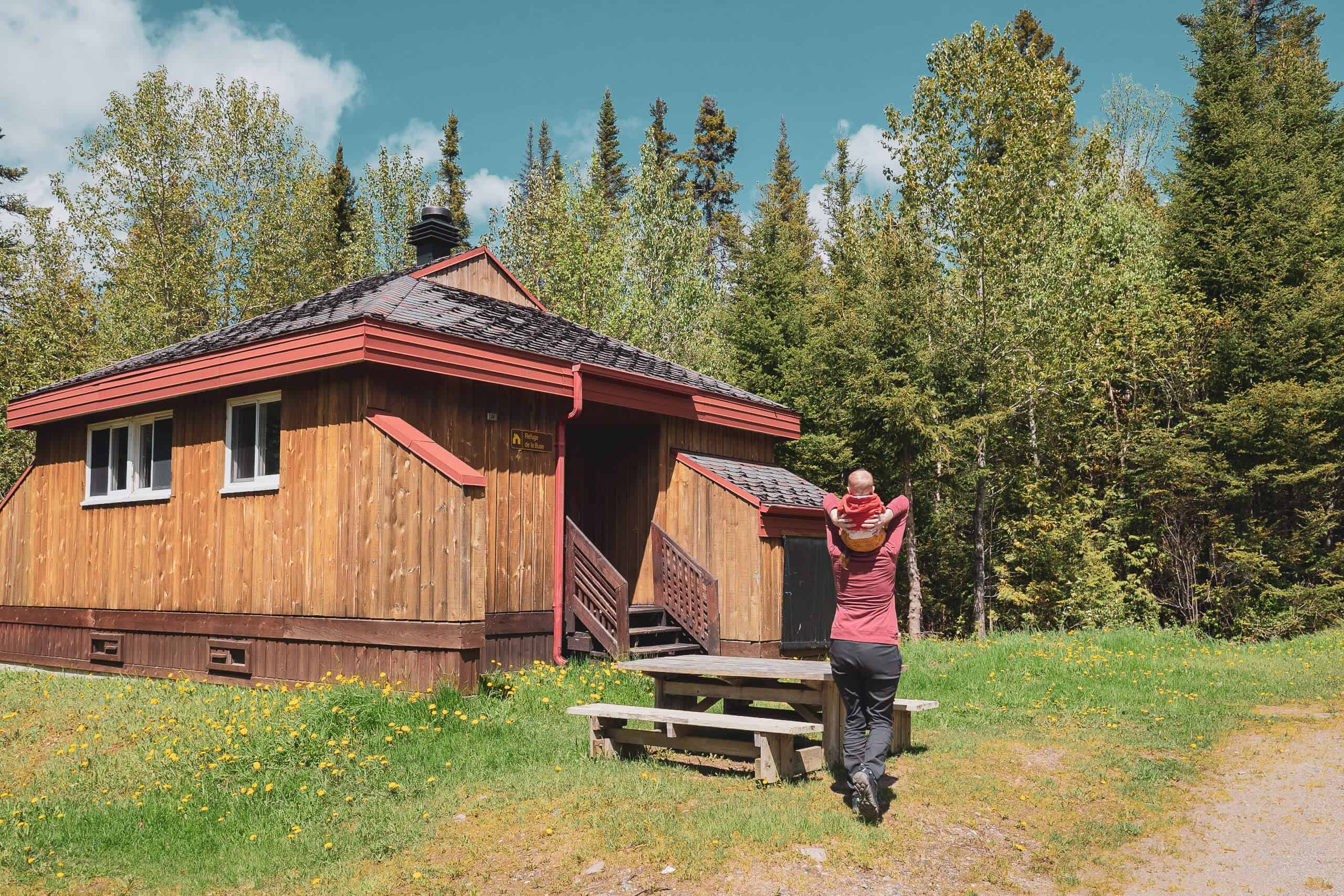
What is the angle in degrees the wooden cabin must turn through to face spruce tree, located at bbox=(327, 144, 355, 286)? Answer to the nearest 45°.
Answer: approximately 135° to its left

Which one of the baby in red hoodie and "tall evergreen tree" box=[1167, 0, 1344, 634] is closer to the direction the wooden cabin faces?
the baby in red hoodie

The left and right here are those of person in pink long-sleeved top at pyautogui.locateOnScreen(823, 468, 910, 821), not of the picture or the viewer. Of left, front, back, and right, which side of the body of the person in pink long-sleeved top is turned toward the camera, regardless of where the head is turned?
back

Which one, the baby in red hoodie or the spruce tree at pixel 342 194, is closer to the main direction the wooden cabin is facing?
the baby in red hoodie

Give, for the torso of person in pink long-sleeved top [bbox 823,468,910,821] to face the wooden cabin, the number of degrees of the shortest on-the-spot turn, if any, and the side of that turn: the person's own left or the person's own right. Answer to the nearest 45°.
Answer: approximately 45° to the person's own left

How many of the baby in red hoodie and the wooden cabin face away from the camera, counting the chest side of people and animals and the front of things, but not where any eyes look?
1

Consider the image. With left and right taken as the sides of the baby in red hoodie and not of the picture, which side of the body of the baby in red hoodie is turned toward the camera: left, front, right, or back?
back

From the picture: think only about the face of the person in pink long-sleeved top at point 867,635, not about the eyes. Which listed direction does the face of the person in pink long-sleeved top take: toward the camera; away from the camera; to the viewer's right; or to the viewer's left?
away from the camera

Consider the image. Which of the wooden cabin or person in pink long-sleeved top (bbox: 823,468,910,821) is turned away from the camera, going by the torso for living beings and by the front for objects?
the person in pink long-sleeved top
